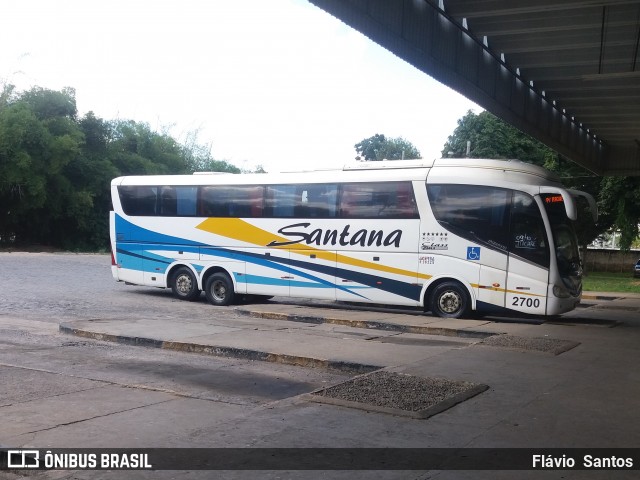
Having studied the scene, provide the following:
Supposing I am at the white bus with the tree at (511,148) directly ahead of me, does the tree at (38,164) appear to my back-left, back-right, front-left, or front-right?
front-left

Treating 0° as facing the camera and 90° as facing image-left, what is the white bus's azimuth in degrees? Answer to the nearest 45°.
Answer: approximately 315°

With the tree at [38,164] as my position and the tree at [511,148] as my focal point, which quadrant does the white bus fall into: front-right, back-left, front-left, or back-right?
front-right

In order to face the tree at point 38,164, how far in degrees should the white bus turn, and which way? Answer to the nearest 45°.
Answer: approximately 180°

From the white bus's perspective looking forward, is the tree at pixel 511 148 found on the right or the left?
on its left
